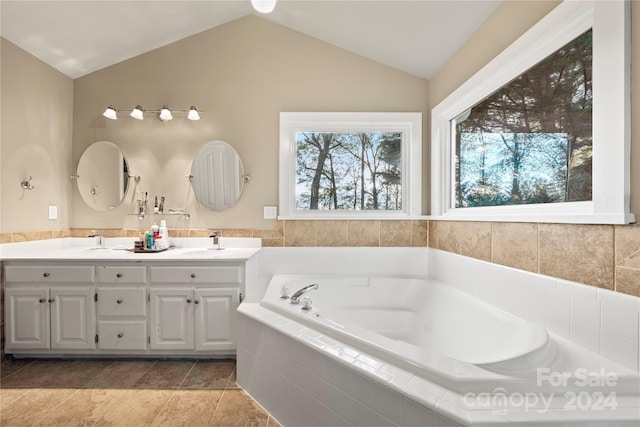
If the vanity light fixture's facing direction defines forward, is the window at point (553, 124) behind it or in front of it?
in front

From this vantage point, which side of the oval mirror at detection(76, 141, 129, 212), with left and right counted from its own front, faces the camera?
front

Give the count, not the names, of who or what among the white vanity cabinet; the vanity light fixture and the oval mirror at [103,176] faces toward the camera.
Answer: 3

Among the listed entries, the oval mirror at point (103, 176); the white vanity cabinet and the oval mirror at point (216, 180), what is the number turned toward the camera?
3

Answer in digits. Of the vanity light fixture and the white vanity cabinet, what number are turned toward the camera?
2

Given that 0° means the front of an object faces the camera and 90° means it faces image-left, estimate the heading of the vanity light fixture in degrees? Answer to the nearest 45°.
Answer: approximately 0°

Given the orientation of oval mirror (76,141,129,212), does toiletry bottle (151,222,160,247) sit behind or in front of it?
in front

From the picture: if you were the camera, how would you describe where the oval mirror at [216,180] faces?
facing the viewer

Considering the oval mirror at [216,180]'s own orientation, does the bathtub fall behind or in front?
in front
